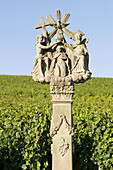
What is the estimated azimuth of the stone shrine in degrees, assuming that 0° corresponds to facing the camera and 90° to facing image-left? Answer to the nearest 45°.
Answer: approximately 0°
